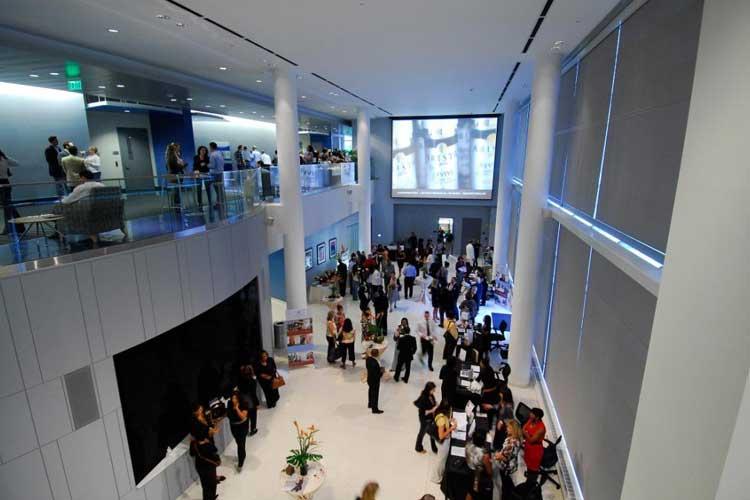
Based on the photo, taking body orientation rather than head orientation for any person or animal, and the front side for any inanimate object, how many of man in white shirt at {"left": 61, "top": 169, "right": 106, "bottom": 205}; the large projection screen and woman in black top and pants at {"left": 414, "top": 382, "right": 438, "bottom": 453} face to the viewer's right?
1

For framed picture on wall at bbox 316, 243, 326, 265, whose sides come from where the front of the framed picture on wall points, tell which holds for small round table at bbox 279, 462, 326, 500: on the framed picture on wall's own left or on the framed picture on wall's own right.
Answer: on the framed picture on wall's own right

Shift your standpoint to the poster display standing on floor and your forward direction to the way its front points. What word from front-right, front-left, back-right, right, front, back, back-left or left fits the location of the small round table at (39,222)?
front-right

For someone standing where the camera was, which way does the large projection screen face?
facing the viewer

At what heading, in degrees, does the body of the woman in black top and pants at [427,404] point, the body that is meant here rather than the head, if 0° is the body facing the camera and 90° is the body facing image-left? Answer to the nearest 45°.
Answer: approximately 270°

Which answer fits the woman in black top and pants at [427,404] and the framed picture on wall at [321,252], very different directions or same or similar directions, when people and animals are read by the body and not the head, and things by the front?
same or similar directions

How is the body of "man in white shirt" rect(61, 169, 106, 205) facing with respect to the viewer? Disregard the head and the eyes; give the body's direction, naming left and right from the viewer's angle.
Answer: facing away from the viewer and to the left of the viewer

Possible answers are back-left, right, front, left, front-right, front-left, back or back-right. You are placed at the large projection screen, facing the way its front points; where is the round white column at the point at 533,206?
front

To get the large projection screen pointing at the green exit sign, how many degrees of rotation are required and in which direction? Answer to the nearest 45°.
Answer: approximately 45° to its right

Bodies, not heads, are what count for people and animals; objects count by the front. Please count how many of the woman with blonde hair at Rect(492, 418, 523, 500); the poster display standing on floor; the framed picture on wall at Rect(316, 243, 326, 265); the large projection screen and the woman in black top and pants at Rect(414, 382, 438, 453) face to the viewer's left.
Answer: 1

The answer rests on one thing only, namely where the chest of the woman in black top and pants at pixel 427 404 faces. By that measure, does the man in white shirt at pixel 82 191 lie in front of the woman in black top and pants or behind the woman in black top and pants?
behind

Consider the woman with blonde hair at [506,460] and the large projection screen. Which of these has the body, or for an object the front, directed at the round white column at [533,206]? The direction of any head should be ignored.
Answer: the large projection screen

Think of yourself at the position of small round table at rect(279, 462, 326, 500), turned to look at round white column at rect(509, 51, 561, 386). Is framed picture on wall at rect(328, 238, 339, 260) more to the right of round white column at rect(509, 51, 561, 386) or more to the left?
left

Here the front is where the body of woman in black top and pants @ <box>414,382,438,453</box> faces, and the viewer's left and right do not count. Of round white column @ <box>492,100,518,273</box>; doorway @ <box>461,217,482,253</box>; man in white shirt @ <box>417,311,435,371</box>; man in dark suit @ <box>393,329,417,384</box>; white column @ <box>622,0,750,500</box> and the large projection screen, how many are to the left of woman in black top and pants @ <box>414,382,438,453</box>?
5

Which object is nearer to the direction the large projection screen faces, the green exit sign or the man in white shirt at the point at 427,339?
the man in white shirt

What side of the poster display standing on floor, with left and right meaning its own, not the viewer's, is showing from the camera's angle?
front
